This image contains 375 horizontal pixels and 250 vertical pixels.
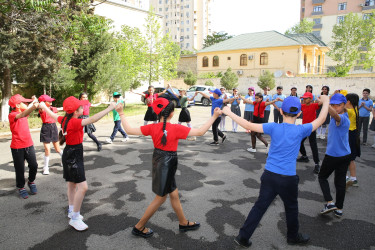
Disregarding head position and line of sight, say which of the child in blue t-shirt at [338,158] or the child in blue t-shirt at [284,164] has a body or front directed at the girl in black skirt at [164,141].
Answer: the child in blue t-shirt at [338,158]

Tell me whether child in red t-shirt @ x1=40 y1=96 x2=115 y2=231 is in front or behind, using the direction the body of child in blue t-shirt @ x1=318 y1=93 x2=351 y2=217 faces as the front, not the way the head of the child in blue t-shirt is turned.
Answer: in front

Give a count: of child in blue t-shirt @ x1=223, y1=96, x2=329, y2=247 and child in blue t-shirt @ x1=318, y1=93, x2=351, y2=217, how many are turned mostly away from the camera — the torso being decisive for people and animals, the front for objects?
1

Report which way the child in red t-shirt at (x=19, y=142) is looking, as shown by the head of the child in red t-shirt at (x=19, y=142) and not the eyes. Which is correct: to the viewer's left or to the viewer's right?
to the viewer's right

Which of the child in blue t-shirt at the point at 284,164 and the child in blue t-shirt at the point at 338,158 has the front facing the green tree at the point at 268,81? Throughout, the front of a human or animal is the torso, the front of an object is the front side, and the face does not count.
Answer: the child in blue t-shirt at the point at 284,164

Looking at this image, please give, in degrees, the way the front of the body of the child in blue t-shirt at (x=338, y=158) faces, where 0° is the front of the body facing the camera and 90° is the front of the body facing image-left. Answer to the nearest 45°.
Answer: approximately 45°

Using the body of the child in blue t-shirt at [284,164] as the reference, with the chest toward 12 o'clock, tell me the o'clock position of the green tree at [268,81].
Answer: The green tree is roughly at 12 o'clock from the child in blue t-shirt.

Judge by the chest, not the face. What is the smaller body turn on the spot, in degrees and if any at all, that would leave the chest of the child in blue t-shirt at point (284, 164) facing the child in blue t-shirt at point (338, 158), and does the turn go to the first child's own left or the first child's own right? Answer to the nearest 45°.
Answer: approximately 45° to the first child's own right

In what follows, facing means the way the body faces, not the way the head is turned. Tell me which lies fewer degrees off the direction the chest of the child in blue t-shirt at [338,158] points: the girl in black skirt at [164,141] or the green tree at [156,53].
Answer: the girl in black skirt

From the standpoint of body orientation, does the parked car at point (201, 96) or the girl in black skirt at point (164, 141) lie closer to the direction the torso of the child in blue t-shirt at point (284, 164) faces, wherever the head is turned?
the parked car

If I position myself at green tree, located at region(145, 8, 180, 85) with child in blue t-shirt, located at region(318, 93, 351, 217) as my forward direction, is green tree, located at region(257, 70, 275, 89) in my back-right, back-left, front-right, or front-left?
back-left

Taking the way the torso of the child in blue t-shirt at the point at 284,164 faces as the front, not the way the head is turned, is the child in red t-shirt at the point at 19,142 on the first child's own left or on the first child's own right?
on the first child's own left

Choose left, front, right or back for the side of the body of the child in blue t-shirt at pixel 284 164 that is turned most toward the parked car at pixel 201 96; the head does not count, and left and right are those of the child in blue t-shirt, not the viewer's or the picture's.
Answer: front

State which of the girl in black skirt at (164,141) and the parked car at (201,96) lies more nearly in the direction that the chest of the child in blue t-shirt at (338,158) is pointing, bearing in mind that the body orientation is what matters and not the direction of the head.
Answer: the girl in black skirt

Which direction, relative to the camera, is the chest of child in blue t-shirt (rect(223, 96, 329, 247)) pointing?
away from the camera
